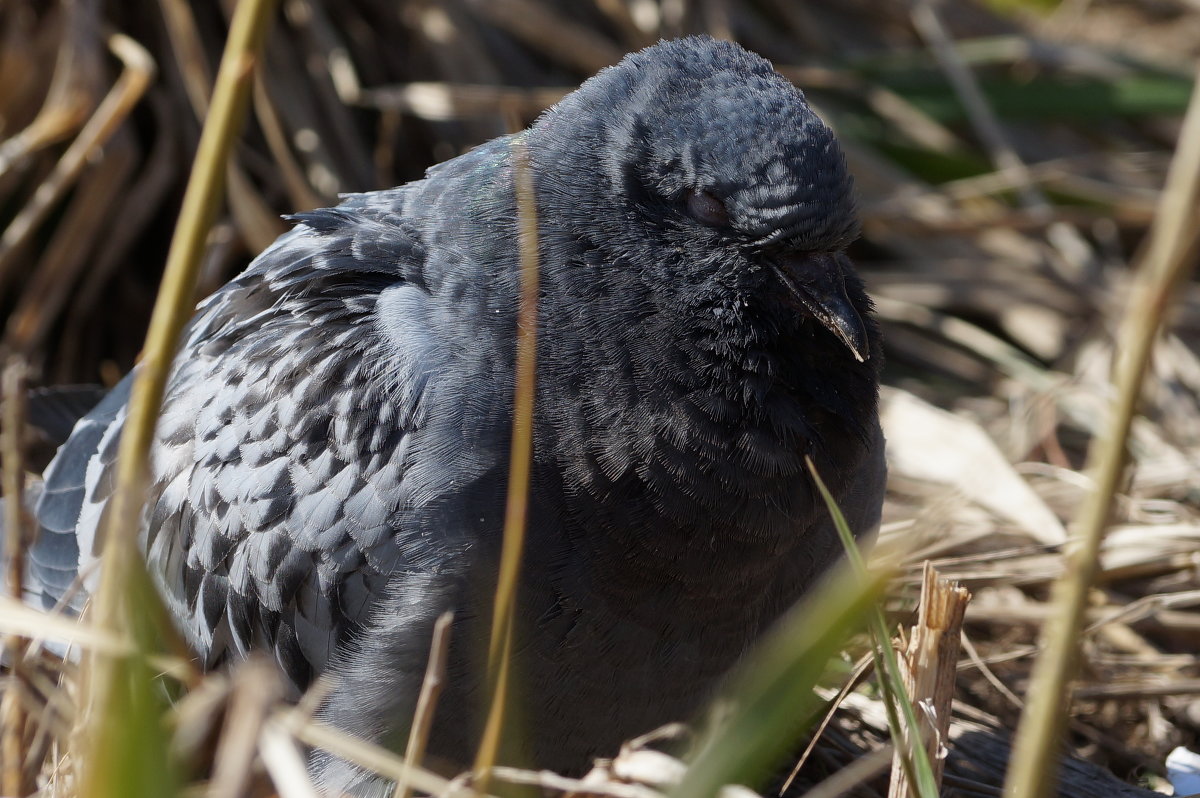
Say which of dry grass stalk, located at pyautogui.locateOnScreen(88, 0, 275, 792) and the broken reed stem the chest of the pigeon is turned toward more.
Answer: the broken reed stem

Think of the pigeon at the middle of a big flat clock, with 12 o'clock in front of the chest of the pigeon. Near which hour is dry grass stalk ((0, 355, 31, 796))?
The dry grass stalk is roughly at 4 o'clock from the pigeon.

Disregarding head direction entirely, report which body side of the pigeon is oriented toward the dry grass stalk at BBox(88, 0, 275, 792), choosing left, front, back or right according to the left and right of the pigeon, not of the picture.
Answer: right

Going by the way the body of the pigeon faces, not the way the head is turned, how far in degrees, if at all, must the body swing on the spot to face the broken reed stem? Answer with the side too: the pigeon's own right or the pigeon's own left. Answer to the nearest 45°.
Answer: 0° — it already faces it

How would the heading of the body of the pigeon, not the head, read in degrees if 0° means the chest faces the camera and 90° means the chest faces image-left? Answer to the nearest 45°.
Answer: approximately 315°

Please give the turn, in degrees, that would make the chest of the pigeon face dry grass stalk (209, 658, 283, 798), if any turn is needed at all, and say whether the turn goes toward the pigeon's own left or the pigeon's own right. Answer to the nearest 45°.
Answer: approximately 45° to the pigeon's own right

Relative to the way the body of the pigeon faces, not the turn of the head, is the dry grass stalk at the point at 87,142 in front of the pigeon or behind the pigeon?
behind

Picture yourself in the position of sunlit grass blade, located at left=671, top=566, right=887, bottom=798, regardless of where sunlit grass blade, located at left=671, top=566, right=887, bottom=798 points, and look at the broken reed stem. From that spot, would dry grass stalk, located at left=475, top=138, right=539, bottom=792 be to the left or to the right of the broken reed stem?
left
